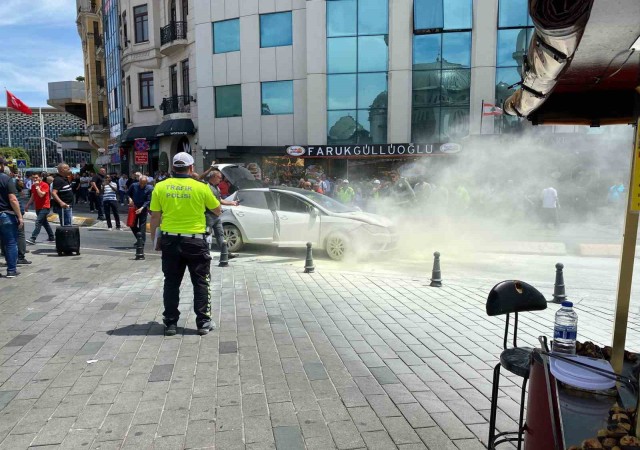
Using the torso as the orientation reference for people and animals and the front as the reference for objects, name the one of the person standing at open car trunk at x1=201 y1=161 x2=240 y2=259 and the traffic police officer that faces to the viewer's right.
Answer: the person standing at open car trunk

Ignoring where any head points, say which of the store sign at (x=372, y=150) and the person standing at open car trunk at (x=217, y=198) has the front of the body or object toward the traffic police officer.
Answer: the store sign

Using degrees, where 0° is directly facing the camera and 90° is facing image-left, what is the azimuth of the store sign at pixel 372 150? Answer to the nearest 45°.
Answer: approximately 0°

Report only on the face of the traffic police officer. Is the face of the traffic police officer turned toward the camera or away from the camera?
away from the camera

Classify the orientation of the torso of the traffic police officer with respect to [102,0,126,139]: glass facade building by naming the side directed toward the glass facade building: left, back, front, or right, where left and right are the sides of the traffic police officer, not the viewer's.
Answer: front

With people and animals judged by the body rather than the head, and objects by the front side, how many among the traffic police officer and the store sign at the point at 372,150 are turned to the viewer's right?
0

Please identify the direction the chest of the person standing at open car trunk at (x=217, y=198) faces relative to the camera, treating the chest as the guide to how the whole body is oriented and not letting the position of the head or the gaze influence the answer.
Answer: to the viewer's right

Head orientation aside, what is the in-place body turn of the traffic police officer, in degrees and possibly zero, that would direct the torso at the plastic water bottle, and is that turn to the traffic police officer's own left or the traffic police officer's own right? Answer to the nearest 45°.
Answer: approximately 135° to the traffic police officer's own right

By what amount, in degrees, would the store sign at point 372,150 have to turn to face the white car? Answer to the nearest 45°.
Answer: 0° — it already faces it

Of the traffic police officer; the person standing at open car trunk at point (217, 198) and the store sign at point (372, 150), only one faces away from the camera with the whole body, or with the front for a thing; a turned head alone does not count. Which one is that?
the traffic police officer

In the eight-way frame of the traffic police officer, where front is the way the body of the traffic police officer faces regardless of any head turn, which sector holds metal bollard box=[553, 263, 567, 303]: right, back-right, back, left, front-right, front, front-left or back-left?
right

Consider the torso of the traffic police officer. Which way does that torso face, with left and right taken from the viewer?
facing away from the viewer

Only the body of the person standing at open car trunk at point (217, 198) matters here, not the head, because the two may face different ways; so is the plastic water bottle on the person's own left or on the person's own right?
on the person's own right

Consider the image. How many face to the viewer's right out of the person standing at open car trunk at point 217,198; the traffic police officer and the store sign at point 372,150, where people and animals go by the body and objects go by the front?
1

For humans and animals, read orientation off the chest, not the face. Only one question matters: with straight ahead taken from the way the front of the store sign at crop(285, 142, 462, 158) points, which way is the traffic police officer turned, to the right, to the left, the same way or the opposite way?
the opposite way

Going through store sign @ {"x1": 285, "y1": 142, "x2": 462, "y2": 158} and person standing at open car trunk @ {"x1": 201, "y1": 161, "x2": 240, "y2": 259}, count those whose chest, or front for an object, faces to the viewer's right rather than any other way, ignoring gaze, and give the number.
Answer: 1
